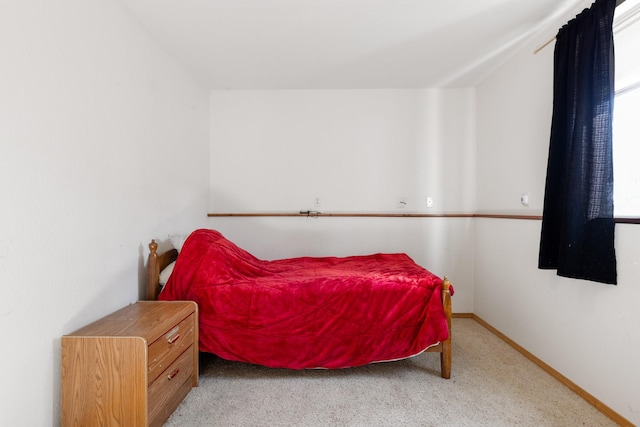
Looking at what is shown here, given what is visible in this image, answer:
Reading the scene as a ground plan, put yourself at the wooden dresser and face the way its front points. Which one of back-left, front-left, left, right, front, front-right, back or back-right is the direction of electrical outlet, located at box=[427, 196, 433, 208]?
front-left

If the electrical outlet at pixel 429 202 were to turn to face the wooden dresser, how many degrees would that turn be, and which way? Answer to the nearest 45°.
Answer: approximately 45° to its right

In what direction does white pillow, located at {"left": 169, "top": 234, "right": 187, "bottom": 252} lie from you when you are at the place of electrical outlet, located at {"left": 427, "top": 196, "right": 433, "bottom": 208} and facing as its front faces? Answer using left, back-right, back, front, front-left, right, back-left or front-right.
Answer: front-right

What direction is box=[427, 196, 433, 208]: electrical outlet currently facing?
toward the camera

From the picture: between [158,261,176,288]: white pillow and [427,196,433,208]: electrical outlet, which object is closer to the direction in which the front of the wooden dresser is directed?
the electrical outlet

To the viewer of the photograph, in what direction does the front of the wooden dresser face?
facing the viewer and to the right of the viewer

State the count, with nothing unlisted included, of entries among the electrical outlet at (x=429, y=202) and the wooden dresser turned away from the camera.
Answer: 0

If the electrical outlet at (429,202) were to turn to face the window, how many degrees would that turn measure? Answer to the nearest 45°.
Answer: approximately 45° to its left

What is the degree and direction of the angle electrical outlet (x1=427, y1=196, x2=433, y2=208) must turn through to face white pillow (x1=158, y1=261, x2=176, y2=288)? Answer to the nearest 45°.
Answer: approximately 45° to its right

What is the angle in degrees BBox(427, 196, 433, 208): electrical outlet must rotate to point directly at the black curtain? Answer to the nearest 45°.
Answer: approximately 45° to its left

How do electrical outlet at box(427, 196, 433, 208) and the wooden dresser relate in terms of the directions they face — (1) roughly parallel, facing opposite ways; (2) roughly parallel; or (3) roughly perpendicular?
roughly perpendicular

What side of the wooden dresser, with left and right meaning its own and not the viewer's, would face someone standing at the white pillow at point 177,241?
left
